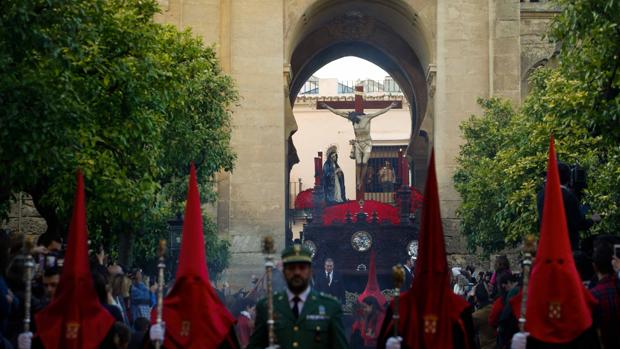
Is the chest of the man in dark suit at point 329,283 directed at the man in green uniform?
yes

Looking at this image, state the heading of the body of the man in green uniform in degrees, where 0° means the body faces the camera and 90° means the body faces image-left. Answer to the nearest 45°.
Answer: approximately 0°

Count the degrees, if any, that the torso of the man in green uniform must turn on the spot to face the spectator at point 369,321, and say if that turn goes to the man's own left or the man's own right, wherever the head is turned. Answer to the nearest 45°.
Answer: approximately 180°
